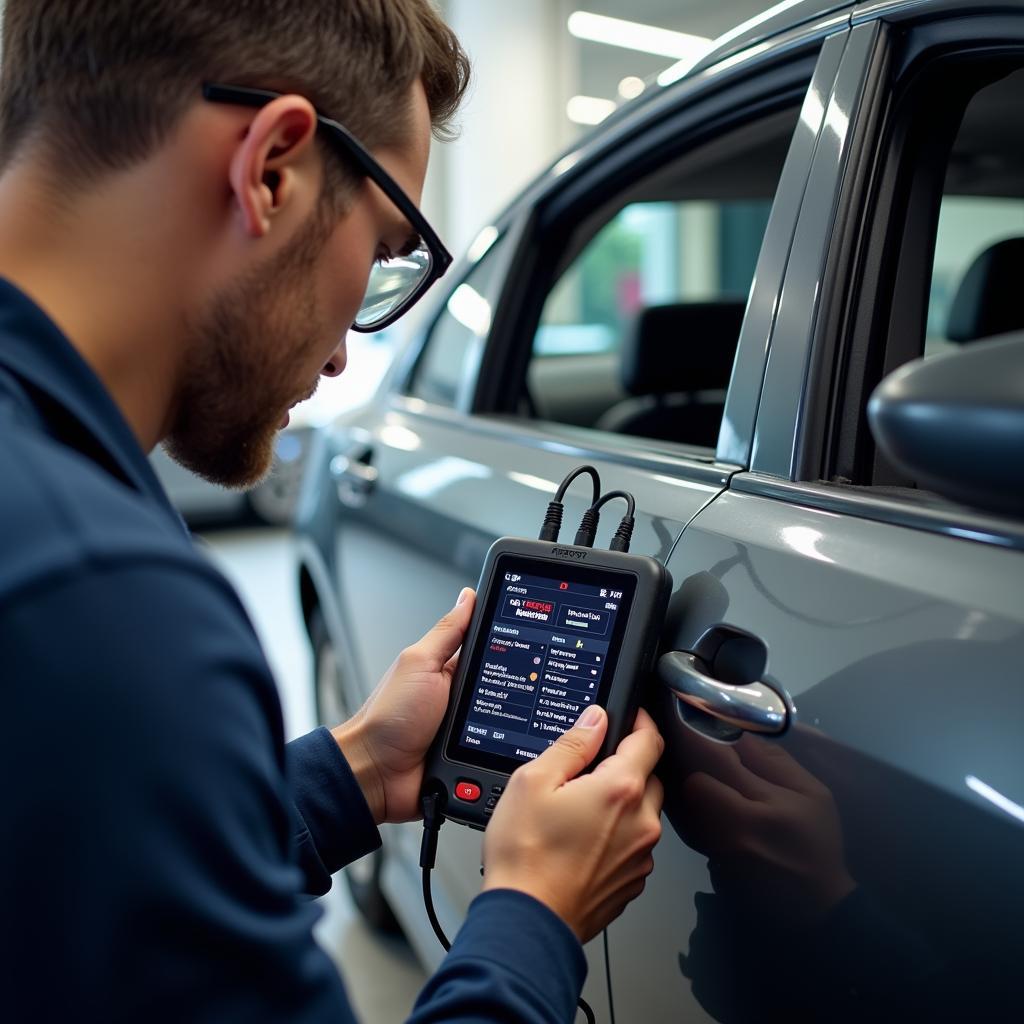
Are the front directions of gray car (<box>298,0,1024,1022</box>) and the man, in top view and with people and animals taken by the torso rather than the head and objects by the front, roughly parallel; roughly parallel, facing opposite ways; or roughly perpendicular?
roughly perpendicular

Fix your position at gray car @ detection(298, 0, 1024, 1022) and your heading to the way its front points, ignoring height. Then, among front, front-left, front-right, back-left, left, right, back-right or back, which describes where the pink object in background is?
back-left

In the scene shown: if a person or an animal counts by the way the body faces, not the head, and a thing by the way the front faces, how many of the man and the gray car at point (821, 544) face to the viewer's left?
0

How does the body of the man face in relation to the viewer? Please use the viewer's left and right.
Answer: facing away from the viewer and to the right of the viewer

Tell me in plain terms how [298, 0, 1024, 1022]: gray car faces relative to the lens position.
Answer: facing the viewer and to the right of the viewer

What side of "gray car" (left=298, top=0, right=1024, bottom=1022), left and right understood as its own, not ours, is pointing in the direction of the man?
right

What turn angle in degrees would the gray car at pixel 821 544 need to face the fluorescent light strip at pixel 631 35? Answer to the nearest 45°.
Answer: approximately 135° to its left

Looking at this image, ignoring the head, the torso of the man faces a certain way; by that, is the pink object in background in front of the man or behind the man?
in front

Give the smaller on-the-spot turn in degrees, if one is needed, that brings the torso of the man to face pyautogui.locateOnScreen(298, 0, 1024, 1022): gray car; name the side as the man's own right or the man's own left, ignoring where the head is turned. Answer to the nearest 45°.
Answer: approximately 45° to the man's own right
